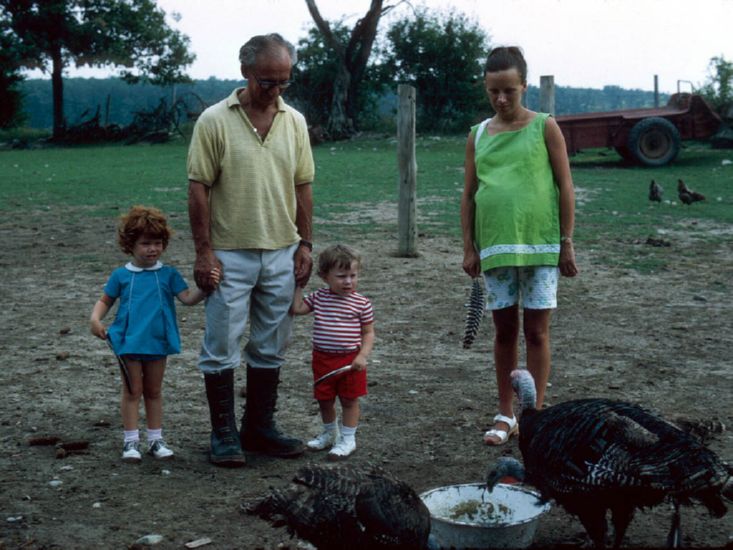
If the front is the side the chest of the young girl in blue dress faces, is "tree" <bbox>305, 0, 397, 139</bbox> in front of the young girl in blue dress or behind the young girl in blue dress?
behind

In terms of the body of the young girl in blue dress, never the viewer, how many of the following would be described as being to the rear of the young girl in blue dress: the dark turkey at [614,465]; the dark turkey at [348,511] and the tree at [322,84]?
1

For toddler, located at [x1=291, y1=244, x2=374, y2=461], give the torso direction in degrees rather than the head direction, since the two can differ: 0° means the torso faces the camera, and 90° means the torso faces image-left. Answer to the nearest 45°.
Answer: approximately 0°

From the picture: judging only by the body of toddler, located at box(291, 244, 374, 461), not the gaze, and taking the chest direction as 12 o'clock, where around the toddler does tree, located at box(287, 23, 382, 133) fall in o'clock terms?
The tree is roughly at 6 o'clock from the toddler.

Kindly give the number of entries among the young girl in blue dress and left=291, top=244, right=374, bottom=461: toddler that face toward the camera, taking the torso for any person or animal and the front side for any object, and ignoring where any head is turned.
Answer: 2

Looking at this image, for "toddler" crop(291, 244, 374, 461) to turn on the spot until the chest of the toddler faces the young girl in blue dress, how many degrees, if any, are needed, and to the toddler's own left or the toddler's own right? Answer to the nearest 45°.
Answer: approximately 90° to the toddler's own right

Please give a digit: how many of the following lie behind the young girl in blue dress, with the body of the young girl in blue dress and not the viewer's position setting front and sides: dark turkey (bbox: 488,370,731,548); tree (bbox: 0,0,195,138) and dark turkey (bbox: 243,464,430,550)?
1

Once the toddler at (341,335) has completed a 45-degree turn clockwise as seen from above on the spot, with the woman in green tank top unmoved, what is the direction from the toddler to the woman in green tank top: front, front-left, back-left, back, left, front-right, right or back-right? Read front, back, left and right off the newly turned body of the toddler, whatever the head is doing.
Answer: back-left

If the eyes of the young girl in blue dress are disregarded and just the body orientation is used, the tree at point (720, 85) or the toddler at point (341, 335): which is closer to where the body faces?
the toddler

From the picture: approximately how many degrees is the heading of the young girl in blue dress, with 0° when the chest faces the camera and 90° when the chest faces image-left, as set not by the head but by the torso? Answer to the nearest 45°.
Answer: approximately 0°

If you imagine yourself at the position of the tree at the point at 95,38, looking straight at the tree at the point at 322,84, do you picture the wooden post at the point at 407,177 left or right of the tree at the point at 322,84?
right

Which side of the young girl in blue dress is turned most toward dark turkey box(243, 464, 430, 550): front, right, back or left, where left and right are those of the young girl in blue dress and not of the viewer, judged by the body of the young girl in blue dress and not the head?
front

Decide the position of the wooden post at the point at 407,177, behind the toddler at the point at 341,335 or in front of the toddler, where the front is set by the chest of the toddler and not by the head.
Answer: behind

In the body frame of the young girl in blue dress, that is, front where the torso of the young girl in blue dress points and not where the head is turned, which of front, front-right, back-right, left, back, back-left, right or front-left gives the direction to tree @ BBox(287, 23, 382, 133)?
back

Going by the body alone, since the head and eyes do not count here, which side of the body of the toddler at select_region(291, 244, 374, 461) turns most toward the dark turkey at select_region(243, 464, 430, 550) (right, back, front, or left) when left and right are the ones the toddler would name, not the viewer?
front
